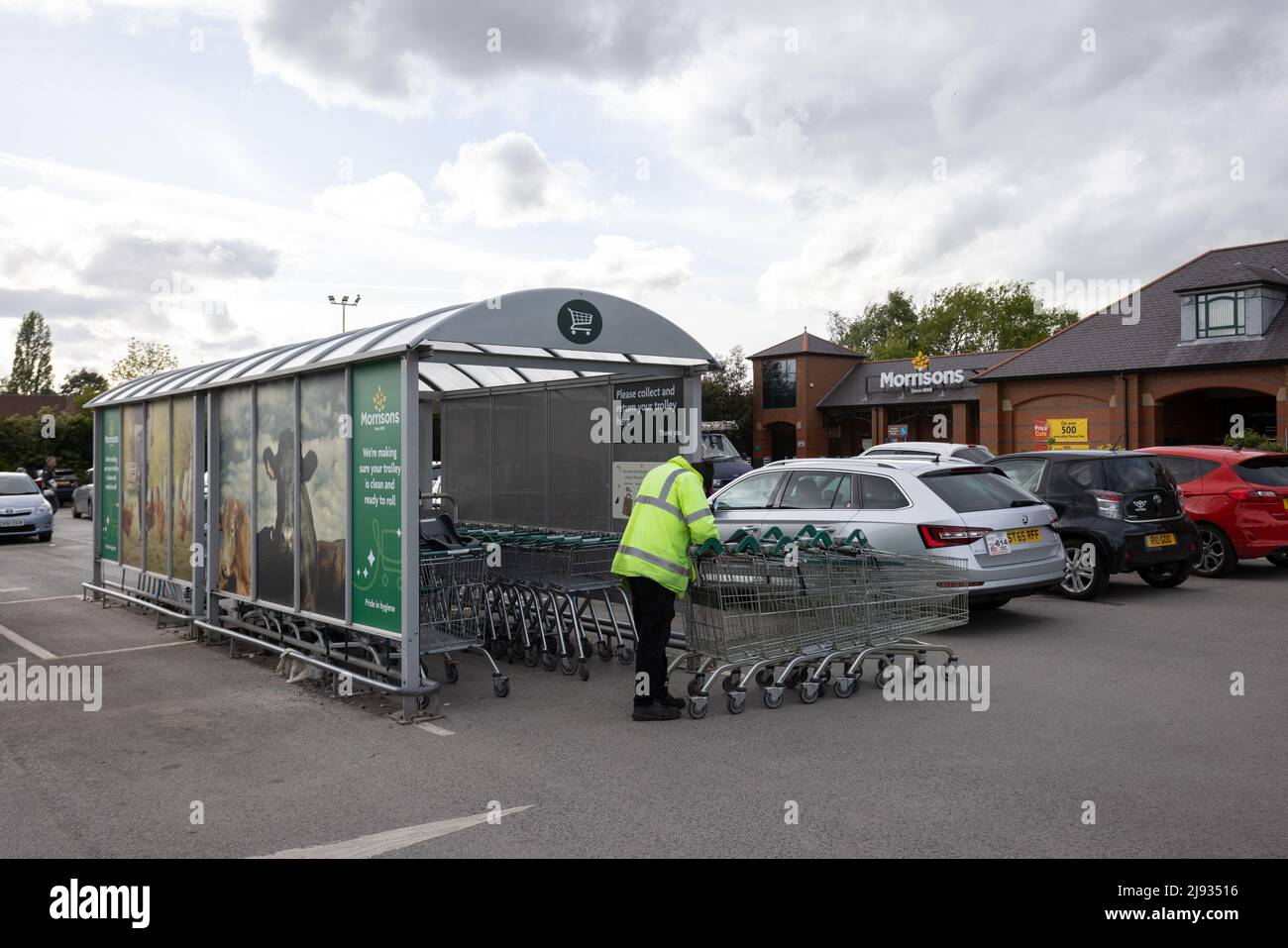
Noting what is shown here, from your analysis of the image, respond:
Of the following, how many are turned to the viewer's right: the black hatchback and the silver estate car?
0

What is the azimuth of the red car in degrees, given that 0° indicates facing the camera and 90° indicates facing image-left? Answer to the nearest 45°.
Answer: approximately 135°

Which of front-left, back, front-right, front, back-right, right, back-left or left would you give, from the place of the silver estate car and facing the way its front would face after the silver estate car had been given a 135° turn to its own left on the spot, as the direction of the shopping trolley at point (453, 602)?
front-right

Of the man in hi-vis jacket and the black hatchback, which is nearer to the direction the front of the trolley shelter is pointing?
the man in hi-vis jacket

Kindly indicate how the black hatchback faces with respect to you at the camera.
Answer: facing away from the viewer and to the left of the viewer

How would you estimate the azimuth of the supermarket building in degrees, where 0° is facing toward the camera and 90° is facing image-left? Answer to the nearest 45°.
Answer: approximately 45°

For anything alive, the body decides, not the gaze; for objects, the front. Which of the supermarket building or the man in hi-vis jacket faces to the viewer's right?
the man in hi-vis jacket

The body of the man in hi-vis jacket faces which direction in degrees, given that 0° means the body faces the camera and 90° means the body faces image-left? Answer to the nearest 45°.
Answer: approximately 270°

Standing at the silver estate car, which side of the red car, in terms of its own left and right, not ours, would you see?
left

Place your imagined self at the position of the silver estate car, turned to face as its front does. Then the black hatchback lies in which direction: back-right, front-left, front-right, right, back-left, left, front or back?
right

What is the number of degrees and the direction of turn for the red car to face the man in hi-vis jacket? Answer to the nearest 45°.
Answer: approximately 135° to its left

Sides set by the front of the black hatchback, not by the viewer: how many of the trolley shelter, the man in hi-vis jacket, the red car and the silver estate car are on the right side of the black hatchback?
1

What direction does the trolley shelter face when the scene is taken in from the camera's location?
facing the viewer and to the right of the viewer

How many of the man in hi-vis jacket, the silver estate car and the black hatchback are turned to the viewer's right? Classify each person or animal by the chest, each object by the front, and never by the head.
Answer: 1
